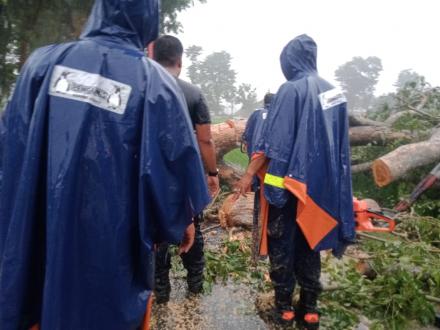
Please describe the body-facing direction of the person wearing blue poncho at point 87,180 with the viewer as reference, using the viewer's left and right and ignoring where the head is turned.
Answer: facing away from the viewer and to the right of the viewer

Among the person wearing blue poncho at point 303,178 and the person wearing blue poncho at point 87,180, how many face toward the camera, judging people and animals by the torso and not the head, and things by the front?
0

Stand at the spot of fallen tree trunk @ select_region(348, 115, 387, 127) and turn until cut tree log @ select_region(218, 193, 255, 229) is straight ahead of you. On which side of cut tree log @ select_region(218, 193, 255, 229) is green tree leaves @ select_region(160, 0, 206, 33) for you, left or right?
right

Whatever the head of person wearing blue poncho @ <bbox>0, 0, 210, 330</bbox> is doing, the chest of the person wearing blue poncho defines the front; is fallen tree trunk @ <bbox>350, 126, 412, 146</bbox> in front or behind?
in front

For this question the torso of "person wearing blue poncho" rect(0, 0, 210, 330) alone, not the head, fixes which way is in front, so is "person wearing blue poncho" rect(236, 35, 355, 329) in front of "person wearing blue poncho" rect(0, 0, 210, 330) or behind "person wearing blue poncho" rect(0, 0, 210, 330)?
in front

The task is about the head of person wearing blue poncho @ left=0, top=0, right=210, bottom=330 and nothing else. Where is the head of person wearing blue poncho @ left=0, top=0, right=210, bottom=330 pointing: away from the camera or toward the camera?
away from the camera

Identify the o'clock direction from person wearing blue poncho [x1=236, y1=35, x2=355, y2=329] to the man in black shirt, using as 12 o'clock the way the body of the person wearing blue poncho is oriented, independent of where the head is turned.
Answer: The man in black shirt is roughly at 11 o'clock from the person wearing blue poncho.

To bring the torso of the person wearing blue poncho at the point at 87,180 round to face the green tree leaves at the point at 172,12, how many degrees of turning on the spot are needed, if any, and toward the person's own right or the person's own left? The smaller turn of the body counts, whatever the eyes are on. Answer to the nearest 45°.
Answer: approximately 45° to the person's own left

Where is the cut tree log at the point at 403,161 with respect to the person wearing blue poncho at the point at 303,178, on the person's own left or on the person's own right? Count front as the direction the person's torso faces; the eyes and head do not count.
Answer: on the person's own right

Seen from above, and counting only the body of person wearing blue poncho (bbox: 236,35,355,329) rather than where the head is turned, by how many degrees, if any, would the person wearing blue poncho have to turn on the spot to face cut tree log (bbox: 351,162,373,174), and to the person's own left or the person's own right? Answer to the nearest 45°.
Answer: approximately 45° to the person's own right

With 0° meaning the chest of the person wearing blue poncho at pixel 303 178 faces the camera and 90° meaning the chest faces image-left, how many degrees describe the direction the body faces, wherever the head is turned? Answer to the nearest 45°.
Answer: approximately 135°
